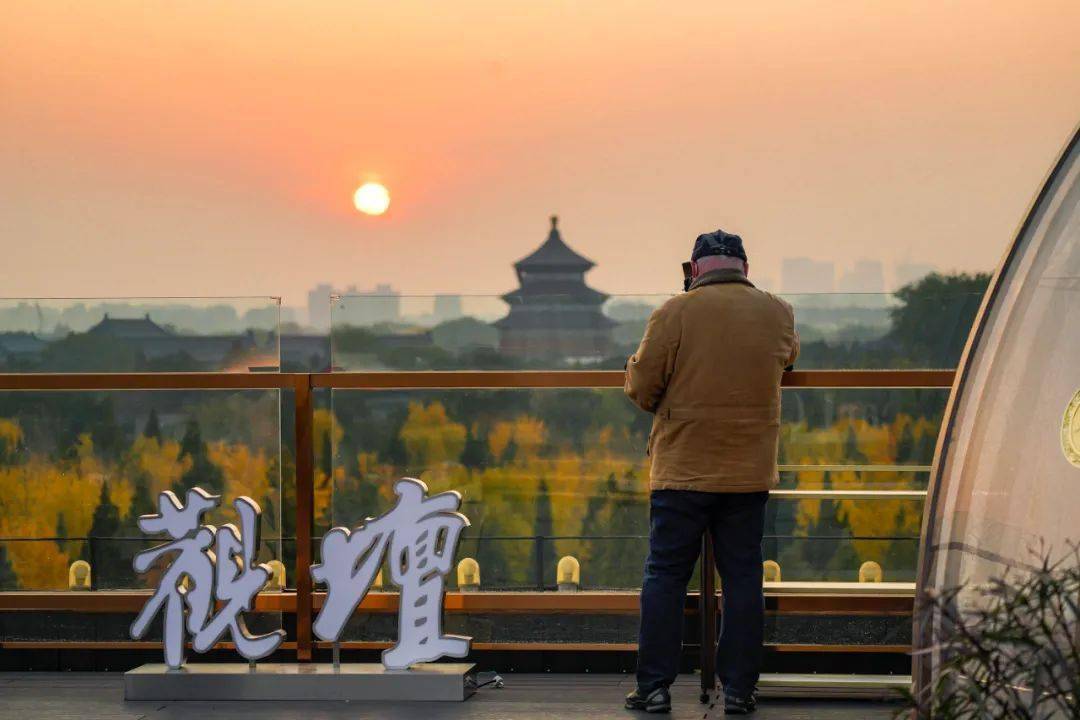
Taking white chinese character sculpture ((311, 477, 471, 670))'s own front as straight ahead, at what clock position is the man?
The man is roughly at 10 o'clock from the white chinese character sculpture.

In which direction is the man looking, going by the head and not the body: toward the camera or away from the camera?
away from the camera

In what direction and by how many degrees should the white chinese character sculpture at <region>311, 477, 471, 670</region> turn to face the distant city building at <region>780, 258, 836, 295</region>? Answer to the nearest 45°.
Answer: approximately 135° to its left

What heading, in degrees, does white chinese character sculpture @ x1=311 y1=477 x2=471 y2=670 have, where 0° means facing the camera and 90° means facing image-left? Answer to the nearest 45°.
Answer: approximately 0°

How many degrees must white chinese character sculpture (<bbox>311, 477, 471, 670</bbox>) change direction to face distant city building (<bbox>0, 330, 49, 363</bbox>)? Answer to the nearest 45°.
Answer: approximately 135° to its right

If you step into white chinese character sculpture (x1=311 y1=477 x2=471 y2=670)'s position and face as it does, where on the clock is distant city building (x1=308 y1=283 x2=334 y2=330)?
The distant city building is roughly at 6 o'clock from the white chinese character sculpture.

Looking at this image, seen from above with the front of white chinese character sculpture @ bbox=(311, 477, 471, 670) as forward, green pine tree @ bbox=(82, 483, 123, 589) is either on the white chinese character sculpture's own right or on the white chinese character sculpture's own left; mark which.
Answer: on the white chinese character sculpture's own right

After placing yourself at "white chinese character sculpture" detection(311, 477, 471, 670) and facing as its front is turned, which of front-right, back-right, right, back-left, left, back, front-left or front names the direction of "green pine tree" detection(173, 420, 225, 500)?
back-right

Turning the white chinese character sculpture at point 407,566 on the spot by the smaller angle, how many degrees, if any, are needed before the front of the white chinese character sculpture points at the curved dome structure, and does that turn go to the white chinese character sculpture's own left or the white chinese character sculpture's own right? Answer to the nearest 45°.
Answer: approximately 45° to the white chinese character sculpture's own left

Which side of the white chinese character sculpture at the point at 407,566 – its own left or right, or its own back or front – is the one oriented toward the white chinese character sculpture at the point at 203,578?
right
